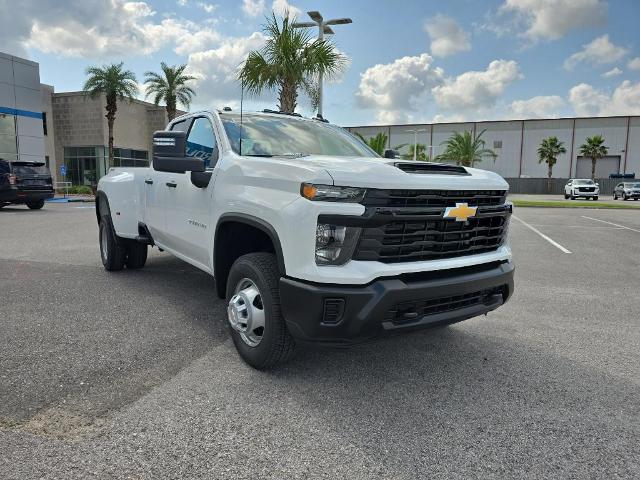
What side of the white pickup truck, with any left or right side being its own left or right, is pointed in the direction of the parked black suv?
back

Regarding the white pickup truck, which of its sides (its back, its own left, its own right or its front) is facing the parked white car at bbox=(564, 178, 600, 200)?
left

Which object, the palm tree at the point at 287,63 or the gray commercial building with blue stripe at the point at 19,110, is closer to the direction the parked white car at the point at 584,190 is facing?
the palm tree

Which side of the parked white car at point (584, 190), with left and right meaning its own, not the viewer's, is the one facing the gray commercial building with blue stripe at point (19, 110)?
right

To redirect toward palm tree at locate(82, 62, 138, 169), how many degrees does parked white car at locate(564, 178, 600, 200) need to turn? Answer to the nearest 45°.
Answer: approximately 90° to its right

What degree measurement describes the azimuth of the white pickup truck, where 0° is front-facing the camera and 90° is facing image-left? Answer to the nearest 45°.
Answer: approximately 315°

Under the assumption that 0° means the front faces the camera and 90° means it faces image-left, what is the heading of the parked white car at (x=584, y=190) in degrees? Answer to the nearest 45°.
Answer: approximately 315°

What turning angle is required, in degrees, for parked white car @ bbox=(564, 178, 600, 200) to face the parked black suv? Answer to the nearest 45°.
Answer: approximately 90° to its right

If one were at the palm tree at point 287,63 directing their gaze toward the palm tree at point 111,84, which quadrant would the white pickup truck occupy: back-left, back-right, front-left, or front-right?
back-left
